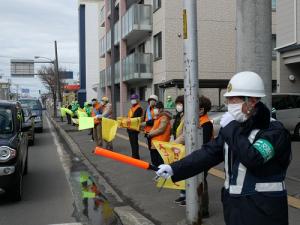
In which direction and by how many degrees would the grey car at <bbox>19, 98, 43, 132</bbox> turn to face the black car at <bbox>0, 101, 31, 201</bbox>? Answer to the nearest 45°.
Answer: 0° — it already faces it

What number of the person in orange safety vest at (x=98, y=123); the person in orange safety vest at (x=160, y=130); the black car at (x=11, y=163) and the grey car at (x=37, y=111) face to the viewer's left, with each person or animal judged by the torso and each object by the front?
2

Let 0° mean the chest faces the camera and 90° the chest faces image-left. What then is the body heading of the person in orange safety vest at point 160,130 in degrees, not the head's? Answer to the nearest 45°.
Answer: approximately 90°

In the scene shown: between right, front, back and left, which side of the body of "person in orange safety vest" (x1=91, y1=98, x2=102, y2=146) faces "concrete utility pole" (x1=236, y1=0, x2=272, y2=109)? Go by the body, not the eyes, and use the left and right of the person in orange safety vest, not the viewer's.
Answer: left

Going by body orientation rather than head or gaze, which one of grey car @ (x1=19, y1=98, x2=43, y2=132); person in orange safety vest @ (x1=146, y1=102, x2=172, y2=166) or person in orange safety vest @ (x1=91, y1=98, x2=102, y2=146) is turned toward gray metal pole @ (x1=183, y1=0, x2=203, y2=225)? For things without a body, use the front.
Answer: the grey car

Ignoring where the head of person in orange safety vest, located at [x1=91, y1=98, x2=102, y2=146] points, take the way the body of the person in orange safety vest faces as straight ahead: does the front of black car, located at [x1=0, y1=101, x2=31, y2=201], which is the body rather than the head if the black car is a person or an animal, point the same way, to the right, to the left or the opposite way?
to the left

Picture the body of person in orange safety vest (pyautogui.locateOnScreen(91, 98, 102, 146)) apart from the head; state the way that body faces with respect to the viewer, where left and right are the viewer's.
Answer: facing to the left of the viewer

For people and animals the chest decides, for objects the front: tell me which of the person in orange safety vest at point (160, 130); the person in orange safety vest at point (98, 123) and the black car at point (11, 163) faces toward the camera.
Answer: the black car

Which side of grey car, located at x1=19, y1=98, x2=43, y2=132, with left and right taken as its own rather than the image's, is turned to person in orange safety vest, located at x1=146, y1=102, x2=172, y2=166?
front

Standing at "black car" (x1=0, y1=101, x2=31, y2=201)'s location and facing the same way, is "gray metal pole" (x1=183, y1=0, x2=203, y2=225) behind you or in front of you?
in front

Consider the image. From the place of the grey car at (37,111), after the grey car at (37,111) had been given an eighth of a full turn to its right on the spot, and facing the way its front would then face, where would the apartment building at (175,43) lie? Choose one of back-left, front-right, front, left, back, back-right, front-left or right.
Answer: back-left

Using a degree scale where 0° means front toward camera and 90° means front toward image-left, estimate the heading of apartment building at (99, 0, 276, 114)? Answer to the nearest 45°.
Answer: approximately 45°
